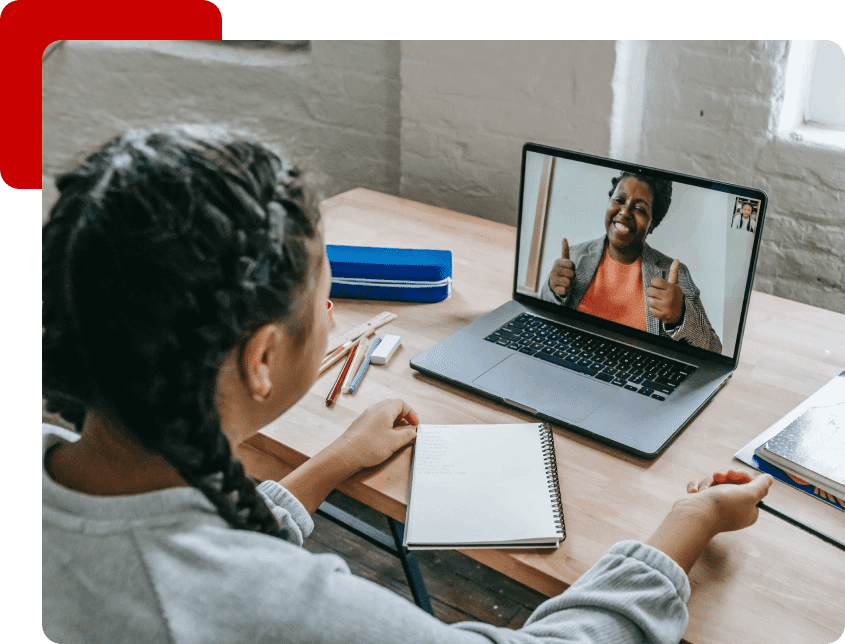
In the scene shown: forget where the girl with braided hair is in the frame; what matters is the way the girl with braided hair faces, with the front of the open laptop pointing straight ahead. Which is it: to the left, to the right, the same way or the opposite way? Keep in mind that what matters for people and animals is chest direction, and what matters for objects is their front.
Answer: the opposite way

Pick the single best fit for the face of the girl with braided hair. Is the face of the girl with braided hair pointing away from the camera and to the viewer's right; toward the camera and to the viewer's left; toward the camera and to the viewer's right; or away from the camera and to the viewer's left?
away from the camera and to the viewer's right

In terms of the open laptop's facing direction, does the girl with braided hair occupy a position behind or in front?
in front

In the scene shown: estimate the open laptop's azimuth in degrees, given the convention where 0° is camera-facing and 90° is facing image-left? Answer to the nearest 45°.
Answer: approximately 45°

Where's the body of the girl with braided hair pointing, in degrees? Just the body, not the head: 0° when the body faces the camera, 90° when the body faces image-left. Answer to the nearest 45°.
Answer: approximately 225°
